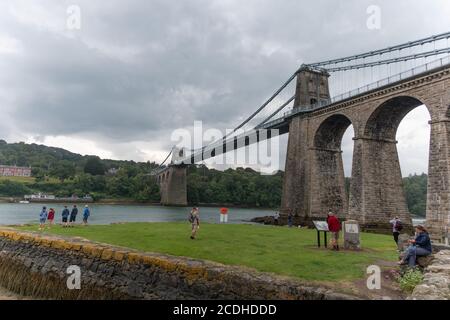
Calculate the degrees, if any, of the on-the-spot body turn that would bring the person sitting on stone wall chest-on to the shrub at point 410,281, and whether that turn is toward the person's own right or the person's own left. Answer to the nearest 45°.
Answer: approximately 90° to the person's own left

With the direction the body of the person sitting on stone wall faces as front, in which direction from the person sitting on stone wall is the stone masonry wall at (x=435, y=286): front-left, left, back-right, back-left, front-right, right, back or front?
left

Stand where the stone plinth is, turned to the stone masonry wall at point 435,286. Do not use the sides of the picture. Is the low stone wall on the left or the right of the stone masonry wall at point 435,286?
right

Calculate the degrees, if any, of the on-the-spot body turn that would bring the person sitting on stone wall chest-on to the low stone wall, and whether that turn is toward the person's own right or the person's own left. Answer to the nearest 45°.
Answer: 0° — they already face it

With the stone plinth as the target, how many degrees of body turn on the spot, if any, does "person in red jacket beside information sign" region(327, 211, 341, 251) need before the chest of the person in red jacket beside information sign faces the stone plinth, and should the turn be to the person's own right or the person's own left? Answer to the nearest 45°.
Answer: approximately 135° to the person's own right

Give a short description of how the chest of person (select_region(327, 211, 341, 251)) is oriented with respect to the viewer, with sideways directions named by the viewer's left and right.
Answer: facing to the left of the viewer

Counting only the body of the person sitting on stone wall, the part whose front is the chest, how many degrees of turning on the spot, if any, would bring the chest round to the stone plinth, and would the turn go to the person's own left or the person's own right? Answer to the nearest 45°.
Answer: approximately 45° to the person's own right

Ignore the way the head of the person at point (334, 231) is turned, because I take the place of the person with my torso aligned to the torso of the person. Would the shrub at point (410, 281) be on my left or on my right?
on my left

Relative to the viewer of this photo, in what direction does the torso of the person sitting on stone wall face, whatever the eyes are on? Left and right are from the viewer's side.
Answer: facing to the left of the viewer

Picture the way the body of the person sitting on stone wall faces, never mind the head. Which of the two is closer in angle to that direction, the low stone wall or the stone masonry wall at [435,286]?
the low stone wall

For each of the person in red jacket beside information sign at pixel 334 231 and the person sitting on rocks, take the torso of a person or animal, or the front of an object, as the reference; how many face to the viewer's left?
2
